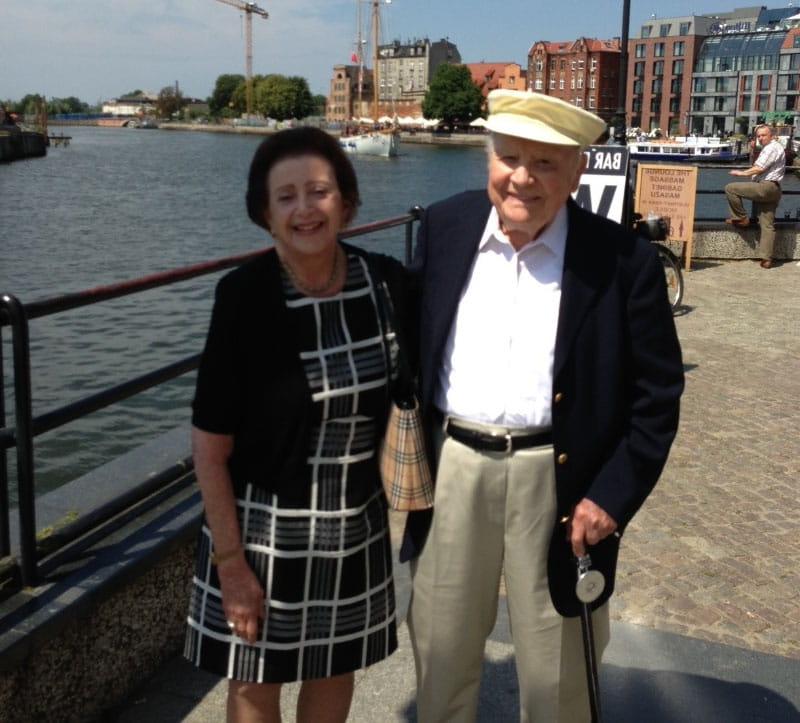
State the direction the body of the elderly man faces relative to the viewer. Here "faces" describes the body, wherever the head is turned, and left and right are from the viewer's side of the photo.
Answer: facing the viewer

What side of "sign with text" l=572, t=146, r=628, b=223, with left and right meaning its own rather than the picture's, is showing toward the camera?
front

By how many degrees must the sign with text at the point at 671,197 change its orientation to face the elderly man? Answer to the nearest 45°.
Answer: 0° — it already faces them

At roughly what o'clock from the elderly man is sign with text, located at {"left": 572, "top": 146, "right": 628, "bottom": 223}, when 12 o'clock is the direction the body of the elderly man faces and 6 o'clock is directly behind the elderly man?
The sign with text is roughly at 6 o'clock from the elderly man.

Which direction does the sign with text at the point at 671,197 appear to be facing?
toward the camera

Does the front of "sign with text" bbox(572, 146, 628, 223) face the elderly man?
yes
